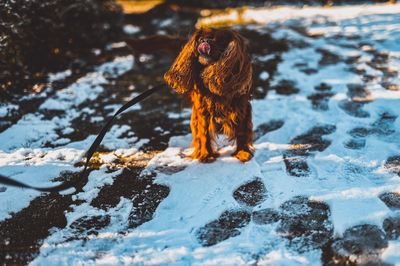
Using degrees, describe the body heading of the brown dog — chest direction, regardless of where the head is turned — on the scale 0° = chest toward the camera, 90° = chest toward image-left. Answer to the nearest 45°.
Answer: approximately 0°
